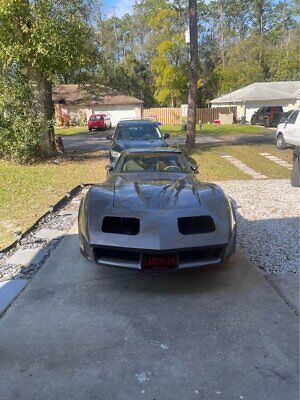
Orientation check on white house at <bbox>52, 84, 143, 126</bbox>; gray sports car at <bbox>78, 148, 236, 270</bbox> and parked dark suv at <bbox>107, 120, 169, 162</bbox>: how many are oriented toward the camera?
3

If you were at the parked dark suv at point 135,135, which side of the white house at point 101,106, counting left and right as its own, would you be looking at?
front

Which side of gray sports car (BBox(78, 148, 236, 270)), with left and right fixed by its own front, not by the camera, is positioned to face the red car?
back

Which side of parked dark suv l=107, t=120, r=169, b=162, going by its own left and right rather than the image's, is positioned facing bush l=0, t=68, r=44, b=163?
right

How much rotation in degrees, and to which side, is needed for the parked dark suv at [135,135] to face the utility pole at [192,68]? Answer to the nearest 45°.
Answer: approximately 135° to its left

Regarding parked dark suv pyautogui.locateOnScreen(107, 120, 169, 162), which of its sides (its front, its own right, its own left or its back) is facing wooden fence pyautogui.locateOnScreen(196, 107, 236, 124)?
back

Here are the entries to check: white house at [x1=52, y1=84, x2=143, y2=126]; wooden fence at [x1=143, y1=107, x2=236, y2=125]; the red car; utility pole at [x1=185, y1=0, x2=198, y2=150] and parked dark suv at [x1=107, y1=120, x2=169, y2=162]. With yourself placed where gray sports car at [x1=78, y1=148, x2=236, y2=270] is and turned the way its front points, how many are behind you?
5

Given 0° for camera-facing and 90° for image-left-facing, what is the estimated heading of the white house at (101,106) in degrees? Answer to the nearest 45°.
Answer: approximately 0°

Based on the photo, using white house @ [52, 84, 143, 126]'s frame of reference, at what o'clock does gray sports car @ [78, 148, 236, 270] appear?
The gray sports car is roughly at 12 o'clock from the white house.

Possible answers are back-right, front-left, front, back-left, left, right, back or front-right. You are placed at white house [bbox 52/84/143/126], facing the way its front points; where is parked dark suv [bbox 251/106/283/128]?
front-left

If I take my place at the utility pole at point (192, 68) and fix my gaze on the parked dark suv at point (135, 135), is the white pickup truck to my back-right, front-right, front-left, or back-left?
back-left

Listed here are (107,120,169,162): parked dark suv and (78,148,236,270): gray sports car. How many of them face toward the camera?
2
